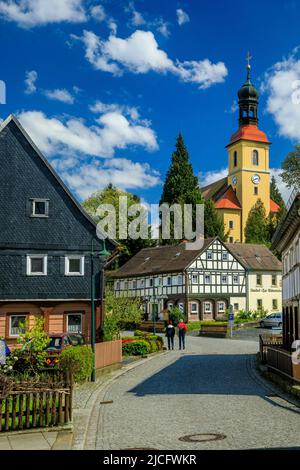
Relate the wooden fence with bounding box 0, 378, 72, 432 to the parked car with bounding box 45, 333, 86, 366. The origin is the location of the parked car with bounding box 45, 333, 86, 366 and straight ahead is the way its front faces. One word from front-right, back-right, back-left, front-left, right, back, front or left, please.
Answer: back-right

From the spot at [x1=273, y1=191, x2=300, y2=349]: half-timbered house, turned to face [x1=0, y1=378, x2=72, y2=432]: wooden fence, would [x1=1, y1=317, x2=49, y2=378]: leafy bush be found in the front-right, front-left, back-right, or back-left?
front-right

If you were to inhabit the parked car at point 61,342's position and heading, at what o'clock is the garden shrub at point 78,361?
The garden shrub is roughly at 4 o'clock from the parked car.

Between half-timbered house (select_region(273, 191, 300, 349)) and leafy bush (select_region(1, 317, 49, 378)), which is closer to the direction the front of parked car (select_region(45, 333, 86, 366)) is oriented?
the half-timbered house

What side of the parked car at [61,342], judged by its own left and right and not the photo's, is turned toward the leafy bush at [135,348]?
front

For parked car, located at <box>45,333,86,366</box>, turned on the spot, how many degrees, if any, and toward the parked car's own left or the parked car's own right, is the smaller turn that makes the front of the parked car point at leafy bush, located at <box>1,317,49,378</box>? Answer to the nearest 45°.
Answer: approximately 135° to the parked car's own right

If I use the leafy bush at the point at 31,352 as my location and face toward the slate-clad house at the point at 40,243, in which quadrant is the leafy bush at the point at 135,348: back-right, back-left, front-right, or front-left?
front-right

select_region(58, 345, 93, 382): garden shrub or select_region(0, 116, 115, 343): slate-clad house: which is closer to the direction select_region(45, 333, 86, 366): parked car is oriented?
the slate-clad house

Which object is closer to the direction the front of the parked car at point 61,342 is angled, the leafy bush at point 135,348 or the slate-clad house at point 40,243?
the leafy bush

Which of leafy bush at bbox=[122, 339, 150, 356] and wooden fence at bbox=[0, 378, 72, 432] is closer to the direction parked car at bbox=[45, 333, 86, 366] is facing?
the leafy bush

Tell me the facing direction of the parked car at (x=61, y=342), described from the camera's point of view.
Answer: facing away from the viewer and to the right of the viewer

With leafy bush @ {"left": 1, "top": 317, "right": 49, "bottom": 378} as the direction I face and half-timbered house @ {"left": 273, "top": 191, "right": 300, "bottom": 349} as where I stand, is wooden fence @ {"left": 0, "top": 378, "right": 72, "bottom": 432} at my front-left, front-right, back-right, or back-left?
front-left
